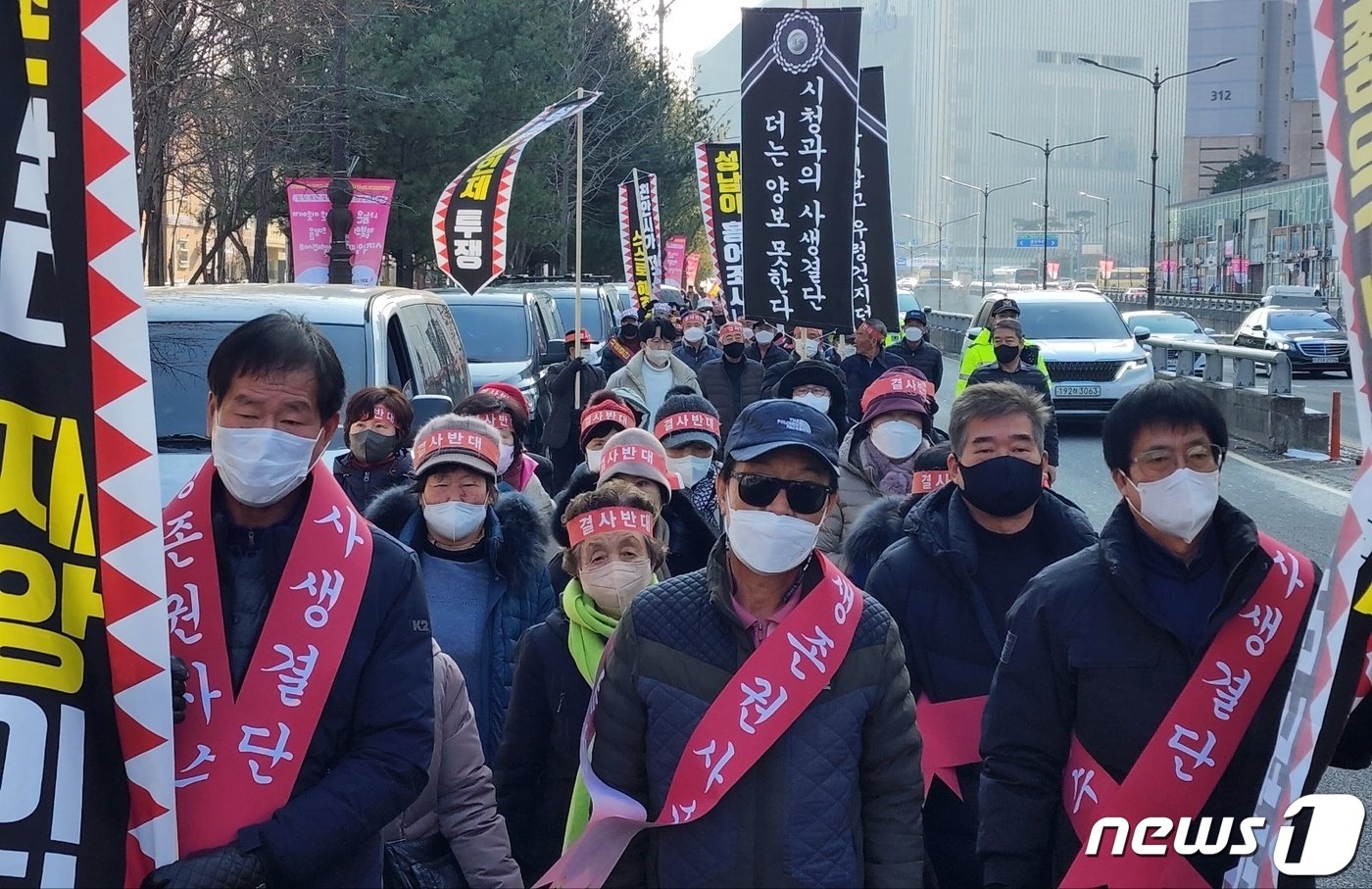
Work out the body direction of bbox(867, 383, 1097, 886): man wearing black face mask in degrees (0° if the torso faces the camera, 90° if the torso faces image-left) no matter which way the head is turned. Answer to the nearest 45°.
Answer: approximately 0°

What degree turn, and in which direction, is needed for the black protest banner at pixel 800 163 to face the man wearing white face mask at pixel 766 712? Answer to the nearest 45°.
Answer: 0° — it already faces them

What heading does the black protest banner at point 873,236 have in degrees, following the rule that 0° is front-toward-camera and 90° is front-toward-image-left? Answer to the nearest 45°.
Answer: approximately 0°

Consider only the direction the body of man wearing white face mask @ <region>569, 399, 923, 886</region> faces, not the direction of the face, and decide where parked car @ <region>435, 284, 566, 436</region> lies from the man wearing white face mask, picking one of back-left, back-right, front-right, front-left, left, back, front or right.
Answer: back

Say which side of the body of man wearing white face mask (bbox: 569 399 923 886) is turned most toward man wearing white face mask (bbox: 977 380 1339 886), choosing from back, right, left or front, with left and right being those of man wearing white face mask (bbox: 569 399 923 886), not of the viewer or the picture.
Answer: left

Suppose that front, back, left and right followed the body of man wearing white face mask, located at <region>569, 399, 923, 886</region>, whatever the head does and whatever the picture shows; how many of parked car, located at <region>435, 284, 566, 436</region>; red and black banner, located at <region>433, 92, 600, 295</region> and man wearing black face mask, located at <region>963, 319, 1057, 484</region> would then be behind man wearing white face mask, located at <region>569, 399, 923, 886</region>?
3

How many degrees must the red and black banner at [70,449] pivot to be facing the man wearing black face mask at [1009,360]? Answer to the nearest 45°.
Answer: approximately 135° to its left
